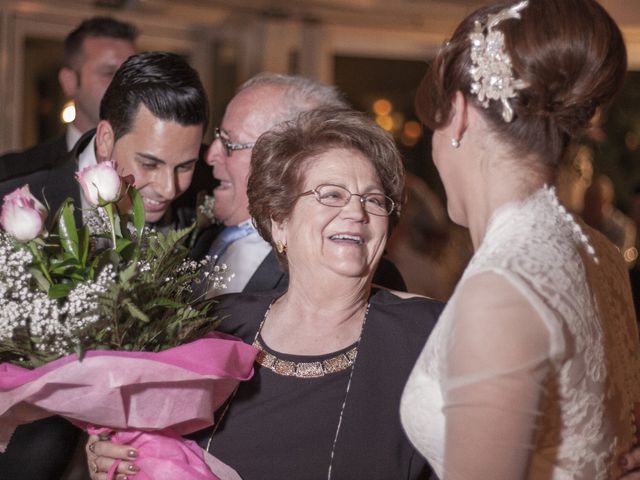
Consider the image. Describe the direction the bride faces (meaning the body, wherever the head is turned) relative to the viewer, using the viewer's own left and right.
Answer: facing away from the viewer and to the left of the viewer

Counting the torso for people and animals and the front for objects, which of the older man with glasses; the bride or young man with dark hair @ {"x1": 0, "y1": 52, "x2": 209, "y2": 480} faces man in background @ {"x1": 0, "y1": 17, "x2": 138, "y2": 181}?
the bride

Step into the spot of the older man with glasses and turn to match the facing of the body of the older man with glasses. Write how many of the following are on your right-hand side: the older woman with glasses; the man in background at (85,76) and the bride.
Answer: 1

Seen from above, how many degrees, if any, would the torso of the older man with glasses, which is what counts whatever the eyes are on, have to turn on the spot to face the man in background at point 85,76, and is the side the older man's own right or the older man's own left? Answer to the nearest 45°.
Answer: approximately 90° to the older man's own right

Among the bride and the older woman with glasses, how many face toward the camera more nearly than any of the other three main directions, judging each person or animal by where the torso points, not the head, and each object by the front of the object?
1

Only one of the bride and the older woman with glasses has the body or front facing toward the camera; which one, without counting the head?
the older woman with glasses

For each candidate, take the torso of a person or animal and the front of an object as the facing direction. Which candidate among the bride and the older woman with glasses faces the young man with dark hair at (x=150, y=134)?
the bride

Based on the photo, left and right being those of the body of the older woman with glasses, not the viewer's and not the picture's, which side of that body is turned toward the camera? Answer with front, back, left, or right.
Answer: front

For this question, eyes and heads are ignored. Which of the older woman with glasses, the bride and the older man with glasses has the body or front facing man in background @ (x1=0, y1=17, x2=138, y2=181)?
the bride

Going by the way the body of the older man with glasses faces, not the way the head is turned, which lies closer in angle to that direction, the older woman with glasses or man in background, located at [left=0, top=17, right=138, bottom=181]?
the older woman with glasses

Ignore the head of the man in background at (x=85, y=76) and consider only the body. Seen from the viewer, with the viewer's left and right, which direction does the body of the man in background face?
facing the viewer and to the right of the viewer

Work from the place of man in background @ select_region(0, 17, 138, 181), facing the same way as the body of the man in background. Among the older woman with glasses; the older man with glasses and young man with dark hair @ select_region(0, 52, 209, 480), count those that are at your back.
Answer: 0

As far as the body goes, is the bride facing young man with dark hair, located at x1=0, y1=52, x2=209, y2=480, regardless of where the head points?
yes

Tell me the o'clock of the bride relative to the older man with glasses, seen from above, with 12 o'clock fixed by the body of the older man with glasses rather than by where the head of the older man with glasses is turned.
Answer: The bride is roughly at 10 o'clock from the older man with glasses.

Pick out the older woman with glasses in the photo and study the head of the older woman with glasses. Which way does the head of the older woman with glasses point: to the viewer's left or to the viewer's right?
to the viewer's right

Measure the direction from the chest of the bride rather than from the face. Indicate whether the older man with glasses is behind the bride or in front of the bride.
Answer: in front
